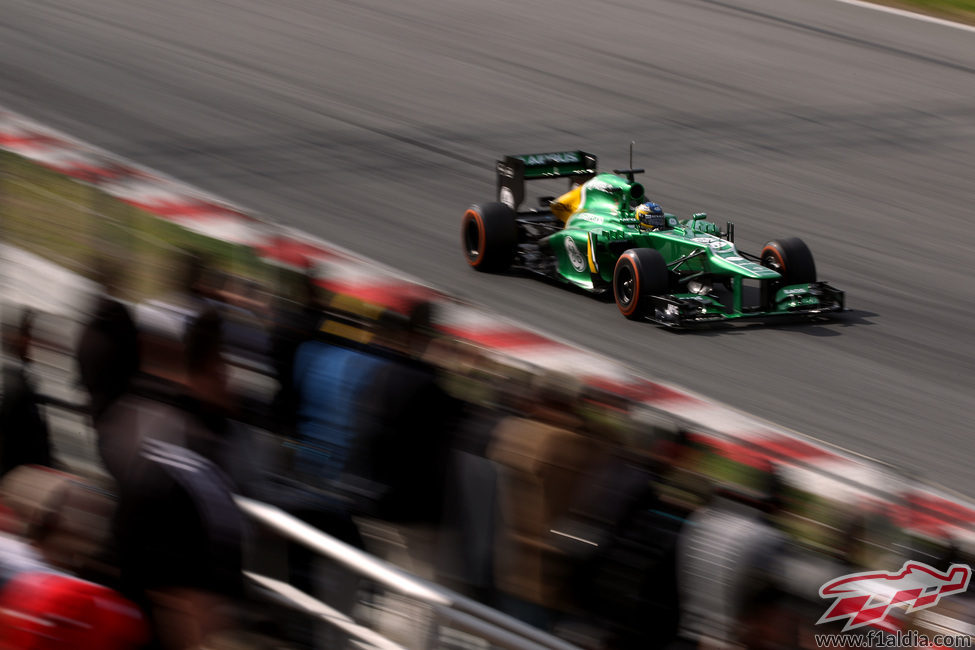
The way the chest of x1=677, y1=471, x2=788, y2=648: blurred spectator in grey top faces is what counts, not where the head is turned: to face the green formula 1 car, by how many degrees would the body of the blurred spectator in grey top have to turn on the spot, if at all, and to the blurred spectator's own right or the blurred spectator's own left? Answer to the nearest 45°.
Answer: approximately 45° to the blurred spectator's own left

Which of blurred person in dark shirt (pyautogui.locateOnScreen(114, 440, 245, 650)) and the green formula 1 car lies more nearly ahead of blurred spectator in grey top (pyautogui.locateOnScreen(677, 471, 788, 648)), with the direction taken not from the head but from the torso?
the green formula 1 car

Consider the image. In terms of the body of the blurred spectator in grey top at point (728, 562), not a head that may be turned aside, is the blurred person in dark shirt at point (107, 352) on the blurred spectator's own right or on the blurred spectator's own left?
on the blurred spectator's own left

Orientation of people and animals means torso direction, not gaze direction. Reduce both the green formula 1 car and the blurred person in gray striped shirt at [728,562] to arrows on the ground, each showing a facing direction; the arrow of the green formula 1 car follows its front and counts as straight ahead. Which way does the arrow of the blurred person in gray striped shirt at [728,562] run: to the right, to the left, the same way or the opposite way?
to the left

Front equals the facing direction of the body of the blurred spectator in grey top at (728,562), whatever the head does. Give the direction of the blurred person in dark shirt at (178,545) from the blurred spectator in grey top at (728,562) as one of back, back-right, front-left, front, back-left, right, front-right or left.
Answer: back-left

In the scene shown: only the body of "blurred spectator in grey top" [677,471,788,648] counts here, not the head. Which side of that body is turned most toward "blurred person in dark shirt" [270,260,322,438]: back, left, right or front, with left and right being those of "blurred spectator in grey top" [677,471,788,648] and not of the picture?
left

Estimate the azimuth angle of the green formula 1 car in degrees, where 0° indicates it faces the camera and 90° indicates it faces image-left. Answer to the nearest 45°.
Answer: approximately 315°

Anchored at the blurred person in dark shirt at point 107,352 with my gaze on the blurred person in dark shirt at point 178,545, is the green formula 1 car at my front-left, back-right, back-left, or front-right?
back-left

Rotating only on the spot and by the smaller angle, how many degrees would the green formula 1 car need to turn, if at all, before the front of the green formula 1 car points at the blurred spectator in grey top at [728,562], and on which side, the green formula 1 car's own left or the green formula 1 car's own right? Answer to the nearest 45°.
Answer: approximately 45° to the green formula 1 car's own right

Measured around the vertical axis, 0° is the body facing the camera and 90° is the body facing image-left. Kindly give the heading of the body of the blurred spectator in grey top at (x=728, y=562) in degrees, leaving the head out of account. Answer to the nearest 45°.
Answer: approximately 225°
